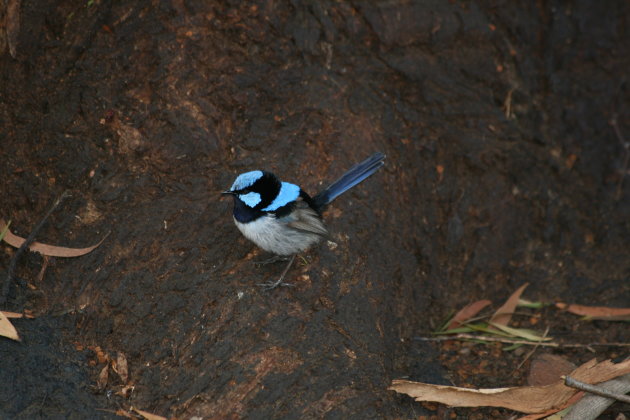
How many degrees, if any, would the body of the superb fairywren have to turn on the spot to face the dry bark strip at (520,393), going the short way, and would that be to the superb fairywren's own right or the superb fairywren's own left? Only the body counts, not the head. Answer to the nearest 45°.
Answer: approximately 135° to the superb fairywren's own left

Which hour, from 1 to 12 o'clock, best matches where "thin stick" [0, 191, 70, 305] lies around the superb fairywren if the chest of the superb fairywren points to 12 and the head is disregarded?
The thin stick is roughly at 12 o'clock from the superb fairywren.

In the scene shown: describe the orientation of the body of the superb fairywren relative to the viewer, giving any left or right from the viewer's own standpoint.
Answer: facing to the left of the viewer
